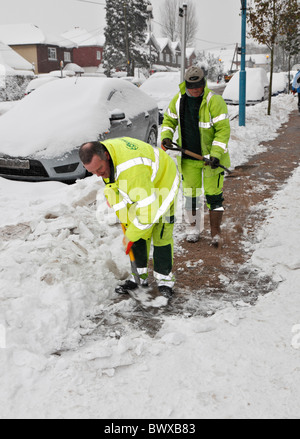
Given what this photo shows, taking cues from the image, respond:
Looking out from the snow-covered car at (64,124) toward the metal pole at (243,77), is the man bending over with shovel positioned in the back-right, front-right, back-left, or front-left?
back-right

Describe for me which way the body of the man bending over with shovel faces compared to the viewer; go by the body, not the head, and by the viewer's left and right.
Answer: facing the viewer and to the left of the viewer

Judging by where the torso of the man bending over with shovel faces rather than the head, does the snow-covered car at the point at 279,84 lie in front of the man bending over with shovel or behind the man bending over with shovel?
behind

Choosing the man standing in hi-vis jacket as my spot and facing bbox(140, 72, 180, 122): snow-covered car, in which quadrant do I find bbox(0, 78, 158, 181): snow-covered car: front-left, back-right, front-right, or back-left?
front-left

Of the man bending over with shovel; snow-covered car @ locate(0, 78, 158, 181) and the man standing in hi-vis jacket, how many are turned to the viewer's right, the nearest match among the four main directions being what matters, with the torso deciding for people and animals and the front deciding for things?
0

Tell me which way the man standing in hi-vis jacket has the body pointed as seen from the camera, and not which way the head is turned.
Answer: toward the camera

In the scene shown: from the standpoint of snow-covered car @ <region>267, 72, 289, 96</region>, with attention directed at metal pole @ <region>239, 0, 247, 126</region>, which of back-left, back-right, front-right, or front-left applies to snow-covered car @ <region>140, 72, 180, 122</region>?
front-right

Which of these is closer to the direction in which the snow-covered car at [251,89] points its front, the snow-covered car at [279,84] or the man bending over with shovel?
the man bending over with shovel
